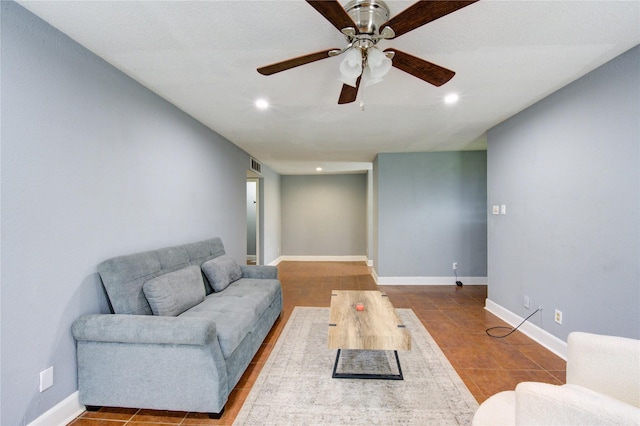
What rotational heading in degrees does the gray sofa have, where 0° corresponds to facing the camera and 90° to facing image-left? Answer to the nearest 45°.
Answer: approximately 315°

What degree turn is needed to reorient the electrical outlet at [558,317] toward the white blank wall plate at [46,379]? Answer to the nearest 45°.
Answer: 0° — it already faces it

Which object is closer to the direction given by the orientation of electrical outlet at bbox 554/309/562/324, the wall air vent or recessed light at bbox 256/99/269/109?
the recessed light

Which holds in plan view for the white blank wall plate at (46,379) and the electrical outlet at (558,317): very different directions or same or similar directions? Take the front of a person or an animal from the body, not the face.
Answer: very different directions

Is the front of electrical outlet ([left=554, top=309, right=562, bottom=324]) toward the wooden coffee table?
yes

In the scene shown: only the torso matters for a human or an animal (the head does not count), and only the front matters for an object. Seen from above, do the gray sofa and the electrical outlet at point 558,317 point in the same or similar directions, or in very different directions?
very different directions

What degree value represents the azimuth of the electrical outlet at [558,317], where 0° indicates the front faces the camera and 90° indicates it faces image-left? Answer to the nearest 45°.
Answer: approximately 45°
